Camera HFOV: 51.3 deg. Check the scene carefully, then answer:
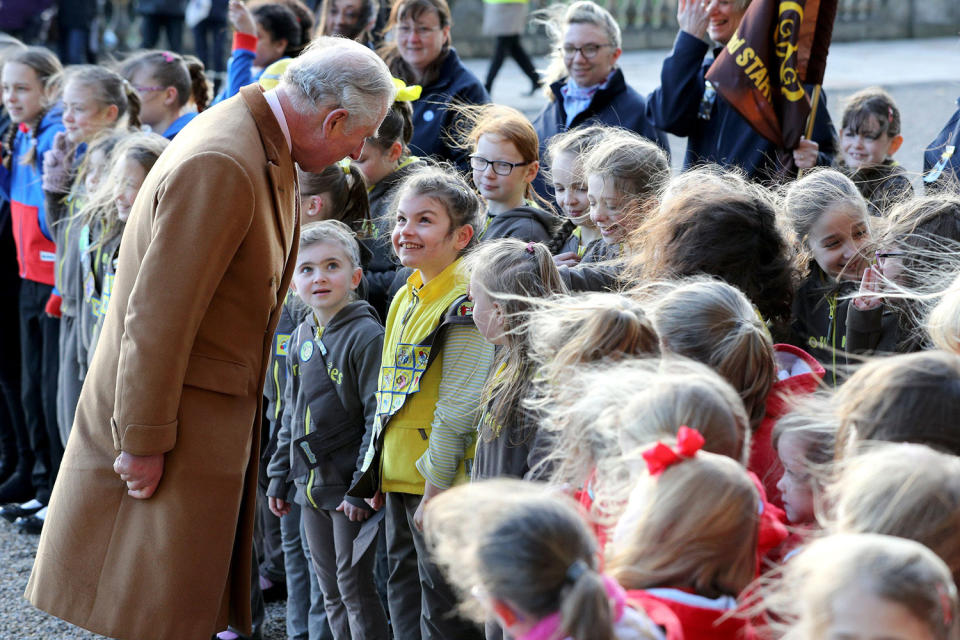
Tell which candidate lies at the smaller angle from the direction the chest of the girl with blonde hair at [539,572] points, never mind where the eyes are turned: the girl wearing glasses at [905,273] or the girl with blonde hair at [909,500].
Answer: the girl wearing glasses

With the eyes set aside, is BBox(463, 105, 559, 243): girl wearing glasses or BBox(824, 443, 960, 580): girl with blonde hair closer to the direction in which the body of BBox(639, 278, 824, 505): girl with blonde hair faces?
the girl wearing glasses

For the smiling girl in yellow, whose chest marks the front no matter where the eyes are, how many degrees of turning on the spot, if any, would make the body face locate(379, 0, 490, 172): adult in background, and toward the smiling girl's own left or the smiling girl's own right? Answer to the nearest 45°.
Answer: approximately 135° to the smiling girl's own right

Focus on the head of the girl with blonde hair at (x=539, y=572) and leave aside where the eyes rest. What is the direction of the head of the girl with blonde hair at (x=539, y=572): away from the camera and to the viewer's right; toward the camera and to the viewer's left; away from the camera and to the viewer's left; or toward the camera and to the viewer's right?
away from the camera and to the viewer's left

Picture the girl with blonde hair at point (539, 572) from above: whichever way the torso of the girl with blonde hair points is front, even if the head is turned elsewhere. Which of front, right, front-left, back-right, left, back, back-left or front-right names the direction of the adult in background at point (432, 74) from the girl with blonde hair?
front-right

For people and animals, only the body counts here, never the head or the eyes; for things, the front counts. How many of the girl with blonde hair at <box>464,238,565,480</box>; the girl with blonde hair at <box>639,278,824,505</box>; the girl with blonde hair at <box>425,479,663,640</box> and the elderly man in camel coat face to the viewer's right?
1

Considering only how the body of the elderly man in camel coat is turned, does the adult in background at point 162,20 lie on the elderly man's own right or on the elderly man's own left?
on the elderly man's own left

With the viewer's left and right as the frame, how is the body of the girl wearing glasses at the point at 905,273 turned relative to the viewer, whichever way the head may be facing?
facing to the left of the viewer

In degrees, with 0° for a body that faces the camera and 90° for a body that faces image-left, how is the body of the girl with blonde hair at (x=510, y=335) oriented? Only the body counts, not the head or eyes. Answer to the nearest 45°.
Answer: approximately 90°

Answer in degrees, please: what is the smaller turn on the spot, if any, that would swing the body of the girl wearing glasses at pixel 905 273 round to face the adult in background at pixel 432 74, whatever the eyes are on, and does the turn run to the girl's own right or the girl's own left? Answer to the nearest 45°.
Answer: approximately 45° to the girl's own right

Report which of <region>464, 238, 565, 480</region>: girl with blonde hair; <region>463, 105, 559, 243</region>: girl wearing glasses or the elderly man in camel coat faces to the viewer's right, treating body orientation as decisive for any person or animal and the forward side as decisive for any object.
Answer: the elderly man in camel coat

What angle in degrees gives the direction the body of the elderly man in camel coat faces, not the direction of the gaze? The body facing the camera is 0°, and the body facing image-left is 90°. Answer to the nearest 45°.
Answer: approximately 270°
